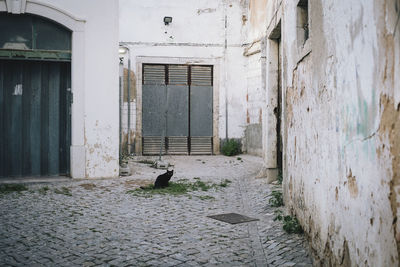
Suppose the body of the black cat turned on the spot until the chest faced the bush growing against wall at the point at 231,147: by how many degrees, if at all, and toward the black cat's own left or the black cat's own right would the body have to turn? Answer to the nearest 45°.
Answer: approximately 90° to the black cat's own left

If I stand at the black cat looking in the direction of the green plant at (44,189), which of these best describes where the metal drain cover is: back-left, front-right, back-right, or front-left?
back-left

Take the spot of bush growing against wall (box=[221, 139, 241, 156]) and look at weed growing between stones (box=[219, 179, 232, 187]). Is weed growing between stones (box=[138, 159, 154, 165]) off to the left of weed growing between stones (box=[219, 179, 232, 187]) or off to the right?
right

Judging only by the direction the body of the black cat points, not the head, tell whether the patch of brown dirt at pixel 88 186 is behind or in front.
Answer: behind
